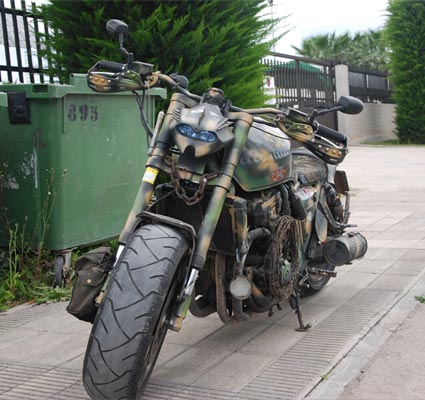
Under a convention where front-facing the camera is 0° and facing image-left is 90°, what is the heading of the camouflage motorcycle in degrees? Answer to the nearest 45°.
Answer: approximately 45°

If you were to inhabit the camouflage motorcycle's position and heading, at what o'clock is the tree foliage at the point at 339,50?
The tree foliage is roughly at 5 o'clock from the camouflage motorcycle.

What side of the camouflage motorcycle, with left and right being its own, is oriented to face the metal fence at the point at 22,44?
right

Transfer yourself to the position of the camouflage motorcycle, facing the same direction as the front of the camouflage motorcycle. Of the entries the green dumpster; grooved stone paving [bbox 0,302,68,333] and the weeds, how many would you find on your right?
3

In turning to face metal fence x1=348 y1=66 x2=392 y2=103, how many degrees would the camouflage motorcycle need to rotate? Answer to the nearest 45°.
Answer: approximately 135° to its right

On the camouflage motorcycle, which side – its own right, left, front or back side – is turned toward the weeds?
right

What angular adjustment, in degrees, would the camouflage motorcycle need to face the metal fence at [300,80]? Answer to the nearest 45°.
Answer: approximately 135° to its right

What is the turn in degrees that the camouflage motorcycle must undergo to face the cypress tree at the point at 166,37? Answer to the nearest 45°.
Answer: approximately 135° to its right

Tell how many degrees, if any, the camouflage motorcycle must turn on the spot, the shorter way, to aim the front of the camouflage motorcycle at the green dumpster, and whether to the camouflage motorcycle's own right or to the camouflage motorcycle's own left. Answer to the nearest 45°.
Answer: approximately 90° to the camouflage motorcycle's own right

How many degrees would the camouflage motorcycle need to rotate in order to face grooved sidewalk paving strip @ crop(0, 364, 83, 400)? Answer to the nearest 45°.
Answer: approximately 45° to its right

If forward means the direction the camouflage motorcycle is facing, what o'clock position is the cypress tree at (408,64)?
The cypress tree is roughly at 5 o'clock from the camouflage motorcycle.
